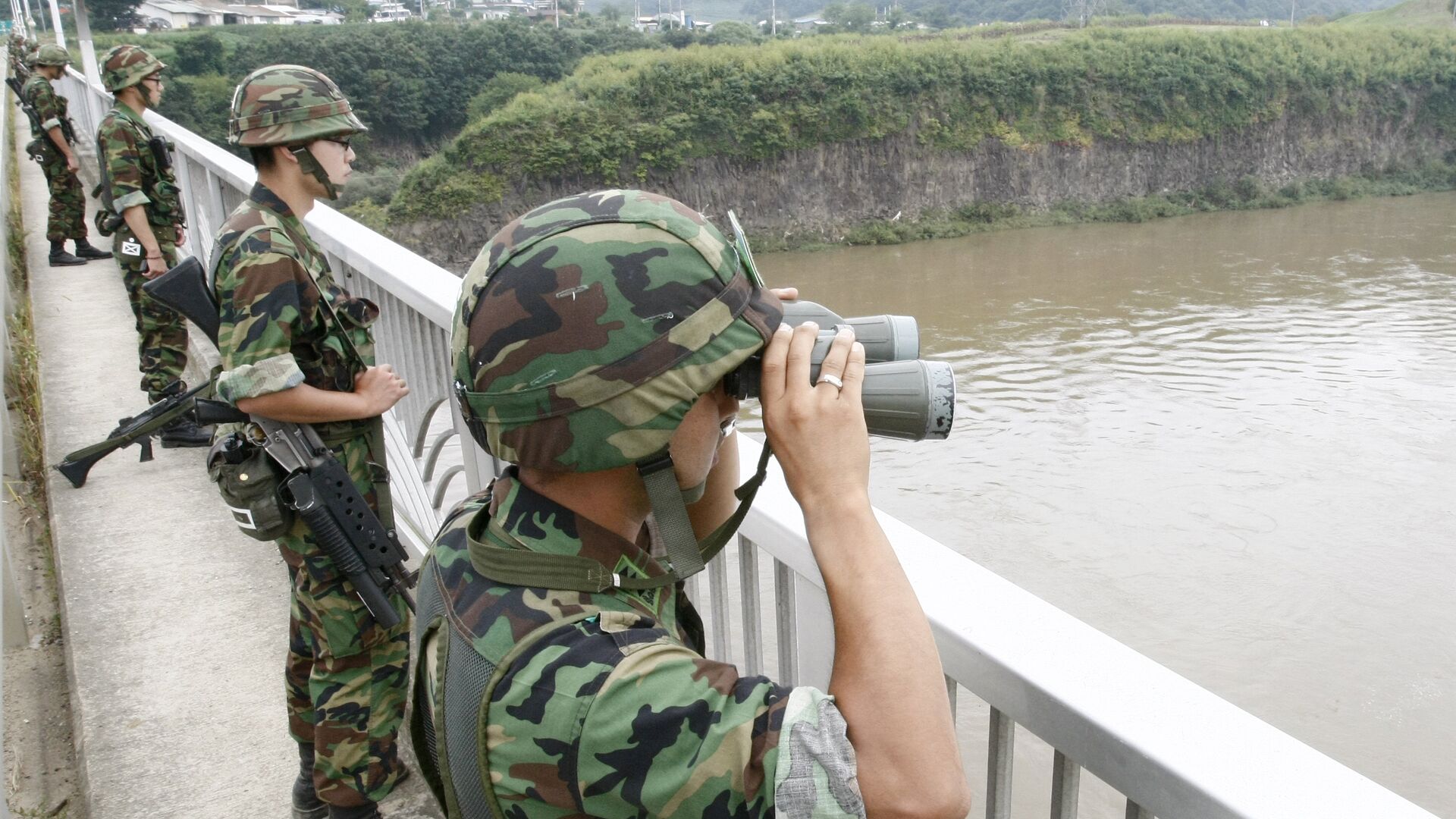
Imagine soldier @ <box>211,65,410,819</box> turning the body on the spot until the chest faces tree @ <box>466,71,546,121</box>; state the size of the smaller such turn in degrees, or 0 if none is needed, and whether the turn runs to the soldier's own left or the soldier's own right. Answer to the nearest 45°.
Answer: approximately 90° to the soldier's own left

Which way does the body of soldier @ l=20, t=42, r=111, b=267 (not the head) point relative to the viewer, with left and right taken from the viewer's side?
facing to the right of the viewer

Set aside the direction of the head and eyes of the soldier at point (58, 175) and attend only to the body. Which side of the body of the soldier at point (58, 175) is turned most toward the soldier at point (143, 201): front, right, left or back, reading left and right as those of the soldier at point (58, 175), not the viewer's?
right

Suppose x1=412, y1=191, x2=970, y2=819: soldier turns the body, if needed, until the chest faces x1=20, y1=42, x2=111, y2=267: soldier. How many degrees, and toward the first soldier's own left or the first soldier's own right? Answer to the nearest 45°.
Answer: approximately 90° to the first soldier's own left

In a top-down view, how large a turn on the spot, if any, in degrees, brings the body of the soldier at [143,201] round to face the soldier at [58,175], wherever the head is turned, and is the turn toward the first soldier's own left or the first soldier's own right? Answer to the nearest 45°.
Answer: approximately 90° to the first soldier's own left

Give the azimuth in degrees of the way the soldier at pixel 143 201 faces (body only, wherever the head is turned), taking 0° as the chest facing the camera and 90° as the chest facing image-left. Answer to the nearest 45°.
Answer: approximately 270°

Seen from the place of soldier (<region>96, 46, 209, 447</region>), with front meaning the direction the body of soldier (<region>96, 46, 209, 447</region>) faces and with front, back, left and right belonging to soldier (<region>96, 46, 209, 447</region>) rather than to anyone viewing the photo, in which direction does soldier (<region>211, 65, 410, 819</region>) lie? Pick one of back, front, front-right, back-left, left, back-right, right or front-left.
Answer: right

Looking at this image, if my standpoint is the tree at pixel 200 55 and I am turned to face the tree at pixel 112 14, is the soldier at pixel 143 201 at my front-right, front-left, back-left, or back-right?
back-left

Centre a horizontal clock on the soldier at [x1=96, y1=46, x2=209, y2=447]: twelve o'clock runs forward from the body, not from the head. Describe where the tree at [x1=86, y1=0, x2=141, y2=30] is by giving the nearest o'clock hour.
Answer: The tree is roughly at 9 o'clock from the soldier.

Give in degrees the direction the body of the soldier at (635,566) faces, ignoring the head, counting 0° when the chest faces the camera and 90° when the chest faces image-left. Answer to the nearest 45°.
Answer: approximately 225°

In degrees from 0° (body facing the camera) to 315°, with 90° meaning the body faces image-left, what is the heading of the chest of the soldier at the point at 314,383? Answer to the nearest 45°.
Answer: approximately 270°
